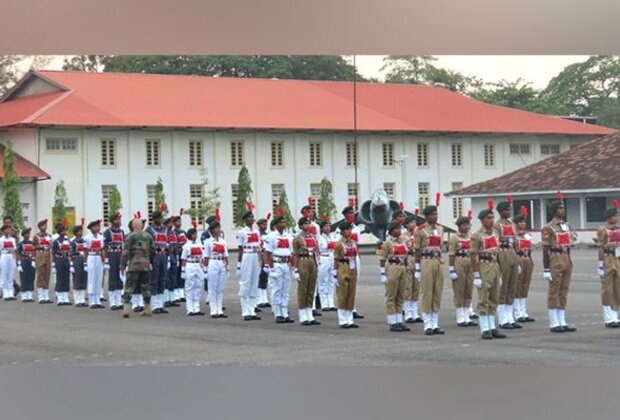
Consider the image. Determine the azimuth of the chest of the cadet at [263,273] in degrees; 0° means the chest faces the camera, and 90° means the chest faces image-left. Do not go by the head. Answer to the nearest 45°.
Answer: approximately 315°

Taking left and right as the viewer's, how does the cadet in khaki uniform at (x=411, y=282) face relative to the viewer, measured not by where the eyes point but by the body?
facing the viewer and to the right of the viewer

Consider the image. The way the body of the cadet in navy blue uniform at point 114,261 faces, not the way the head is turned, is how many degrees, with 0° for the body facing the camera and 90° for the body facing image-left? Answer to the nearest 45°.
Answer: approximately 315°

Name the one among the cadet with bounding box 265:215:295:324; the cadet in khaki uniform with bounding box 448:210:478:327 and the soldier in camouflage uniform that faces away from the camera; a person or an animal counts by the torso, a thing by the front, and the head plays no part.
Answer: the soldier in camouflage uniform
